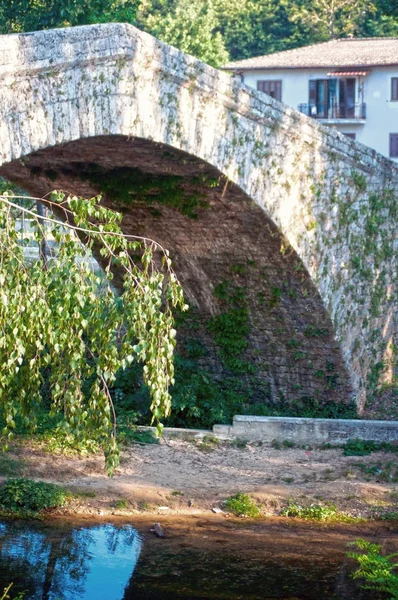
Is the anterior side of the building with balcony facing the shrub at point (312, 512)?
yes

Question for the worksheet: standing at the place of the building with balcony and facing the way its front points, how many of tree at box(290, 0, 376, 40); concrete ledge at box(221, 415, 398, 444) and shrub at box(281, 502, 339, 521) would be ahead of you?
2

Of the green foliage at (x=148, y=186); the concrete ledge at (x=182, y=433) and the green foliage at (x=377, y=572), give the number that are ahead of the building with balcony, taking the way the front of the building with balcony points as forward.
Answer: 3

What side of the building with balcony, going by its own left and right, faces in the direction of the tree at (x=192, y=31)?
right

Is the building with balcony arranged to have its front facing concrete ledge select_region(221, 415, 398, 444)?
yes

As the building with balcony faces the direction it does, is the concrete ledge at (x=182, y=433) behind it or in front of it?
in front

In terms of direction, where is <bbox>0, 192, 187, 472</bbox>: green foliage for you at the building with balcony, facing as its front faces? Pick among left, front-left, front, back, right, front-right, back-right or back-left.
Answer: front

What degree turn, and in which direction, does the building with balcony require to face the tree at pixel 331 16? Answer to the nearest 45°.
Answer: approximately 180°

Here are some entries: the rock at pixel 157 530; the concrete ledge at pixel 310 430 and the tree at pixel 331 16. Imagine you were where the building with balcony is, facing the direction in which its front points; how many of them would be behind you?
1

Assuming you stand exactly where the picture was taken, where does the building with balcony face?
facing the viewer

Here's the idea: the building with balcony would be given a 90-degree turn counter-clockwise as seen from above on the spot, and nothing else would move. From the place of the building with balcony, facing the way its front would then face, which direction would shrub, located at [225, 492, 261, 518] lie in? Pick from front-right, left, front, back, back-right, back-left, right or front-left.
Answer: right

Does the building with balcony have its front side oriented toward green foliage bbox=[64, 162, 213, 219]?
yes

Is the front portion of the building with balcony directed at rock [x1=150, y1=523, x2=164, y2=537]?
yes

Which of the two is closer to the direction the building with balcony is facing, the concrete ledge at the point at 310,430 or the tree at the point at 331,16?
the concrete ledge
